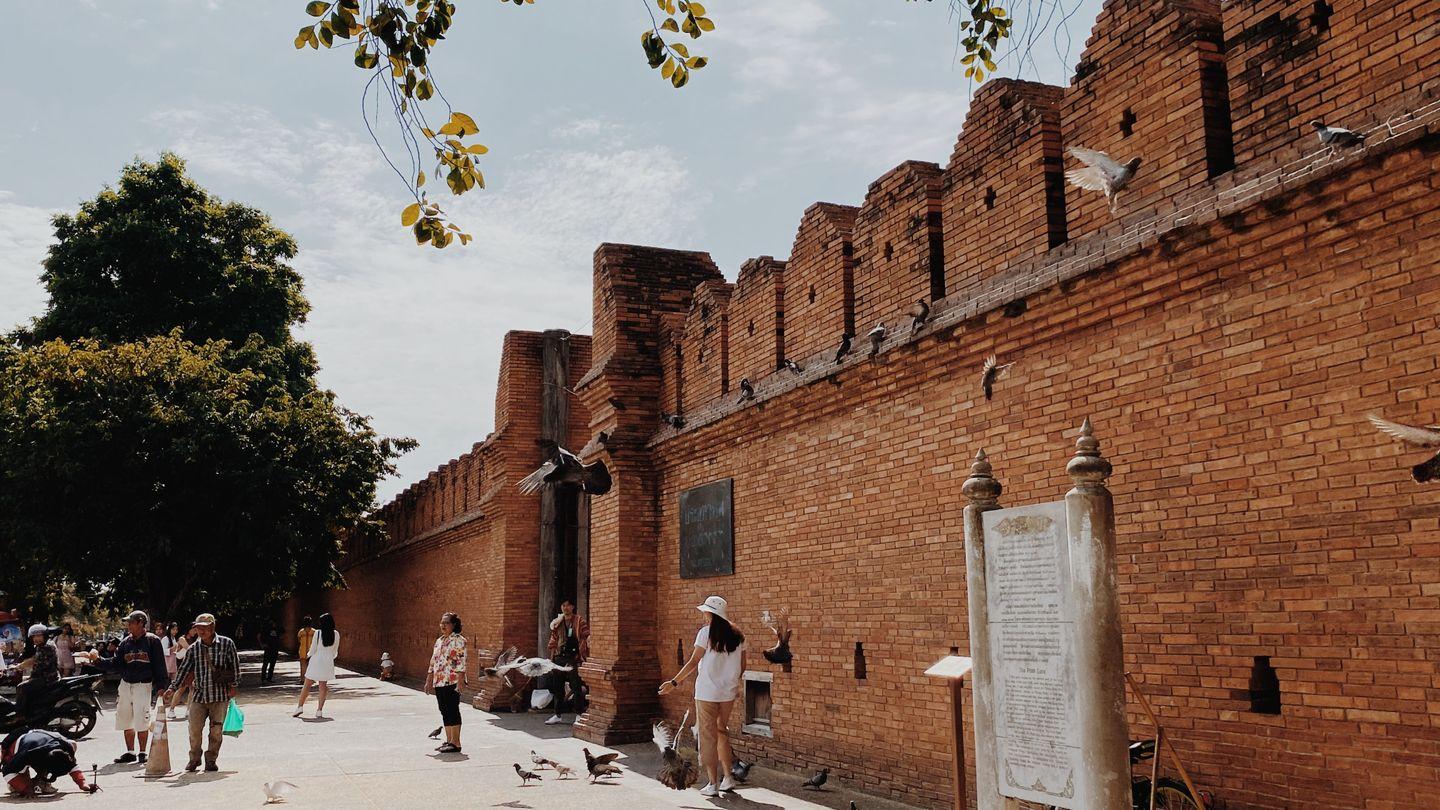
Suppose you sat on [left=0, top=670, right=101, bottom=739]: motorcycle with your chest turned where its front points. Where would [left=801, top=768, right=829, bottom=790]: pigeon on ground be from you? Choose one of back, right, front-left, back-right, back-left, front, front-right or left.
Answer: back-left

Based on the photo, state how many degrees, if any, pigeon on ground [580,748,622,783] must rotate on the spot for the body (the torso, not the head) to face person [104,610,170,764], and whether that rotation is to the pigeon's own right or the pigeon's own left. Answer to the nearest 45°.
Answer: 0° — it already faces them
